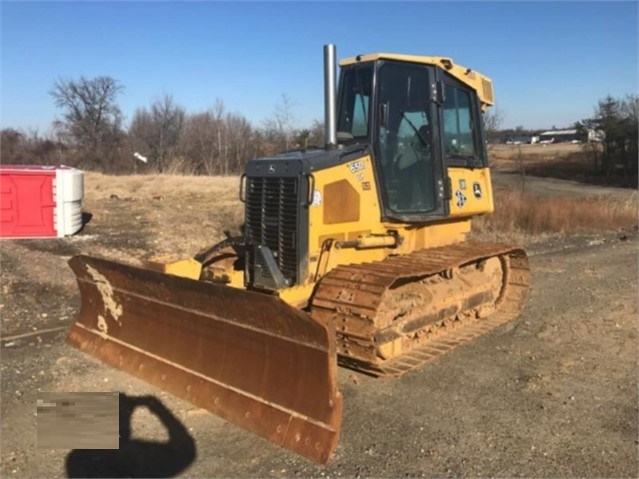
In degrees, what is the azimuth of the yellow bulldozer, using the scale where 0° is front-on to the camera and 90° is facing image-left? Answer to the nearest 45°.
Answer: approximately 45°

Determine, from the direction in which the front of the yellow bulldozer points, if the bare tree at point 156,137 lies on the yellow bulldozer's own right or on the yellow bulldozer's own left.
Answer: on the yellow bulldozer's own right

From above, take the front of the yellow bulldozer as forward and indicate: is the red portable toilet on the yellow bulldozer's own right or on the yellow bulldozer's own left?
on the yellow bulldozer's own right
